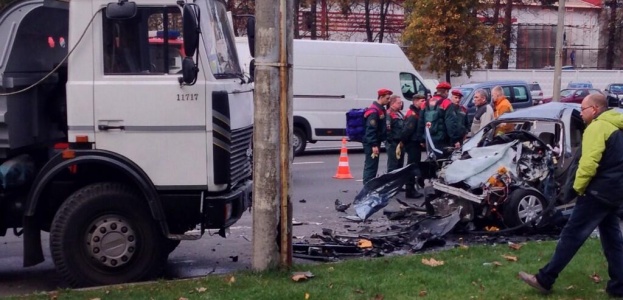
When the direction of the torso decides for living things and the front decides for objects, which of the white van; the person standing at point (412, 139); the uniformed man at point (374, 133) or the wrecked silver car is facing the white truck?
the wrecked silver car

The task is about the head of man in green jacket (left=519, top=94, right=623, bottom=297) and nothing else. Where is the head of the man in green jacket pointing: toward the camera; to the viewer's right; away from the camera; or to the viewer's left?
to the viewer's left

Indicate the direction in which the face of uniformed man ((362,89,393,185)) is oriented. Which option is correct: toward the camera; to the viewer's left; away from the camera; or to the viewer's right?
to the viewer's right

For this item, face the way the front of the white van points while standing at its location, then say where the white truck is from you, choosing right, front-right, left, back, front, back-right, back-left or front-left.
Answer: right

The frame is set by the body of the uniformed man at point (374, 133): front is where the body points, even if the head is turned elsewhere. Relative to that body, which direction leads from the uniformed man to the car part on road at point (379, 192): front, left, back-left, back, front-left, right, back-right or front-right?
right

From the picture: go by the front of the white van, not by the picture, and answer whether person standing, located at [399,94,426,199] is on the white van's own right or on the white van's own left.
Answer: on the white van's own right

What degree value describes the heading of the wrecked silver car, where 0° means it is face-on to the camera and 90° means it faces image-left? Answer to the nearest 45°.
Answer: approximately 45°

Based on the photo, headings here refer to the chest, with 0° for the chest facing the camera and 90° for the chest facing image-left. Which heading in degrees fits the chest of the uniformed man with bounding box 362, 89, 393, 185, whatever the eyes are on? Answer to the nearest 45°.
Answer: approximately 270°

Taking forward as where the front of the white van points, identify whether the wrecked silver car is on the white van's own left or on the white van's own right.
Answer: on the white van's own right

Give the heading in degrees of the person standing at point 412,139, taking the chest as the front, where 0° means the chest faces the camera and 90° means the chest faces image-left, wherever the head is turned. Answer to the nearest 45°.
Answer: approximately 270°

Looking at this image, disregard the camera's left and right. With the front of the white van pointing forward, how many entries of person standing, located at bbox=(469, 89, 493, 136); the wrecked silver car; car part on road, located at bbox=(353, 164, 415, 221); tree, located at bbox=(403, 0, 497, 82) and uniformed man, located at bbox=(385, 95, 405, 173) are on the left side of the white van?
1

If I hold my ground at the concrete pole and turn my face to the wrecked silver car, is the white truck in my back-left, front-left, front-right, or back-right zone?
back-left

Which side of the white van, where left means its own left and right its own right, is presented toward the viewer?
right
